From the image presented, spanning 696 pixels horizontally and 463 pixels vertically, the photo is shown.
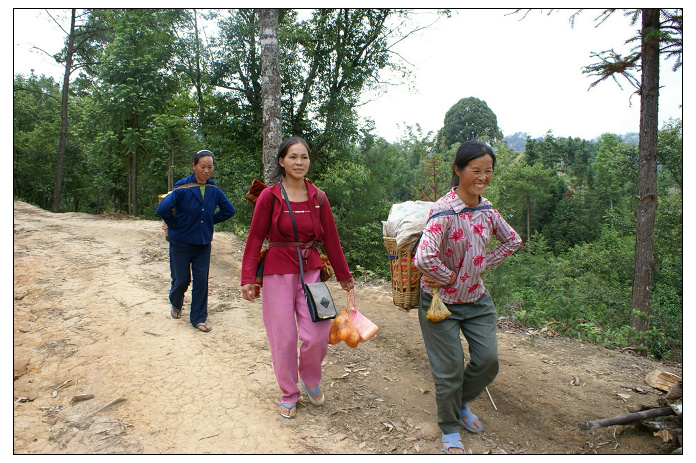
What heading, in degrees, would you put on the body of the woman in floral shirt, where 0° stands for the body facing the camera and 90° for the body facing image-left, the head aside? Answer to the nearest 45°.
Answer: approximately 315°

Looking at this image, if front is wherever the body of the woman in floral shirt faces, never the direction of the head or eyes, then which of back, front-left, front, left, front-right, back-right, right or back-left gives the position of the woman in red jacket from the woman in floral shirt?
back-right

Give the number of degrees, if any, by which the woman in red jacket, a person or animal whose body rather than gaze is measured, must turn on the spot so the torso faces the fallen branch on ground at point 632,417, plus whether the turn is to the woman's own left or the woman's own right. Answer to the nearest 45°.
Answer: approximately 90° to the woman's own left

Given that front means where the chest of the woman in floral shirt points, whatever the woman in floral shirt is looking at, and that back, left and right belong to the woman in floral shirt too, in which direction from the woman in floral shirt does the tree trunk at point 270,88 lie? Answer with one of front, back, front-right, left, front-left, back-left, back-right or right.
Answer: back

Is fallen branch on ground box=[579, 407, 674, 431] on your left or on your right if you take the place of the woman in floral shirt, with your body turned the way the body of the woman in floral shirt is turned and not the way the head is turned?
on your left

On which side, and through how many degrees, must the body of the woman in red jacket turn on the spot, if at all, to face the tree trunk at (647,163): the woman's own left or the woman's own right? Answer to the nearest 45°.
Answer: approximately 135° to the woman's own left
